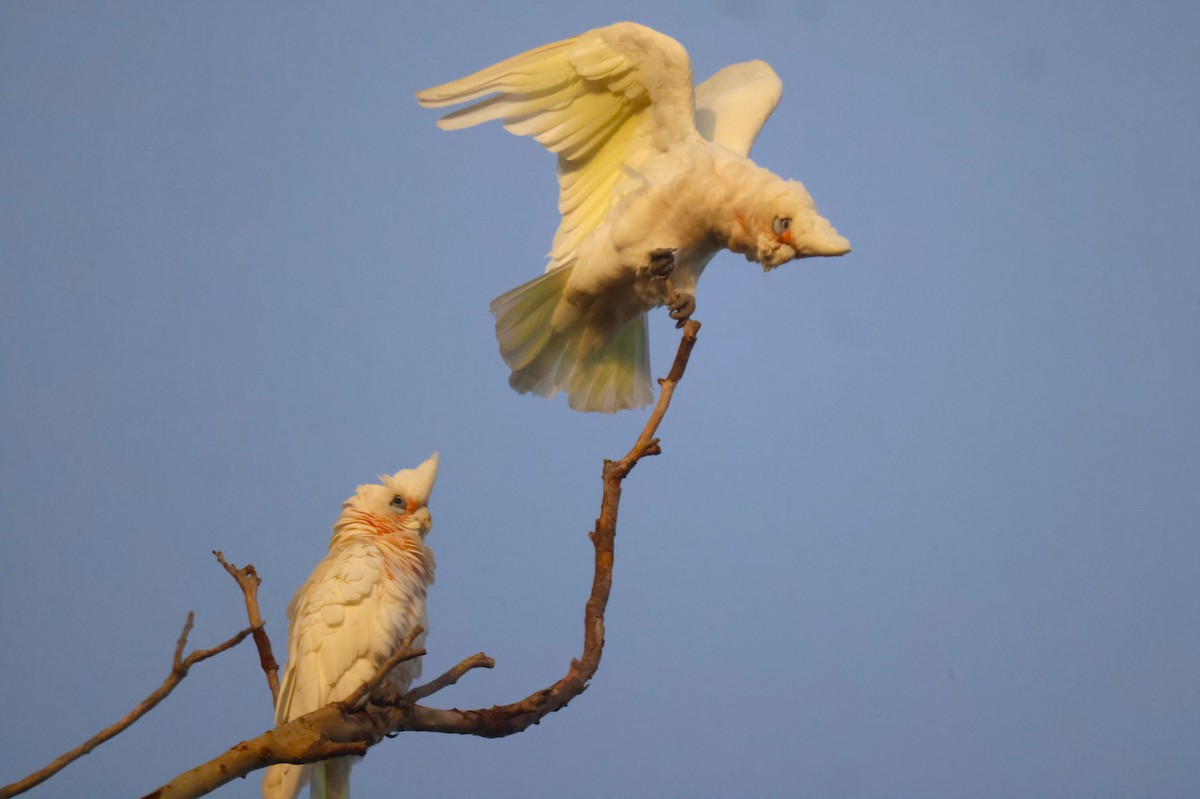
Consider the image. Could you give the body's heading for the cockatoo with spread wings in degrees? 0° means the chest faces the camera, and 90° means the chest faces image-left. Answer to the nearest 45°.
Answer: approximately 270°
